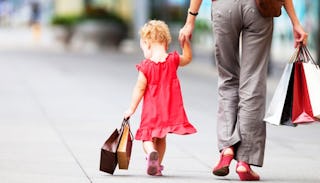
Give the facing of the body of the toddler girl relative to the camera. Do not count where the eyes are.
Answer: away from the camera

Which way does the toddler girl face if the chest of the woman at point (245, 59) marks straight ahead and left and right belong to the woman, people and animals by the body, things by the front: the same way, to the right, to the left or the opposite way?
the same way

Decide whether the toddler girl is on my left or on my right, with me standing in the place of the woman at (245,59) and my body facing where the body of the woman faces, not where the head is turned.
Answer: on my left

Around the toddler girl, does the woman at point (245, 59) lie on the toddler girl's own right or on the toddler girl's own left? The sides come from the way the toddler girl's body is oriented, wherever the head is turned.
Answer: on the toddler girl's own right

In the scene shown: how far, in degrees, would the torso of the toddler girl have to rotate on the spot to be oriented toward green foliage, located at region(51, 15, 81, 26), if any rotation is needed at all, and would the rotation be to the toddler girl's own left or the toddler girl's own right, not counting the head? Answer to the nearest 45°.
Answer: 0° — they already face it

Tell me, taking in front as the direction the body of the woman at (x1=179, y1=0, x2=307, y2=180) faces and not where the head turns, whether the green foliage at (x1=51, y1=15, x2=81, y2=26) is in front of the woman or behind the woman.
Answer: in front

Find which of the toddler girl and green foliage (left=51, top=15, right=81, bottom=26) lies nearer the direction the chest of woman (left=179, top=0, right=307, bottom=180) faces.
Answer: the green foliage

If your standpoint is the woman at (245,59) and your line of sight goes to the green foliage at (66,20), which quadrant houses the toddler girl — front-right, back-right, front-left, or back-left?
front-left

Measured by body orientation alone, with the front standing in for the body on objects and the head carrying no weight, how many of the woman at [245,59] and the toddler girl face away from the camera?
2

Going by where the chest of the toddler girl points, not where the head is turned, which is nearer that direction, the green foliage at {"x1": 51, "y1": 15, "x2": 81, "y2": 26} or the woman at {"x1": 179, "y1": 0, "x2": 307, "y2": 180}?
the green foliage

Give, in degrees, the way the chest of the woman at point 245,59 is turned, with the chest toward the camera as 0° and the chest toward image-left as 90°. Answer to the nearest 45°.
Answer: approximately 180°
